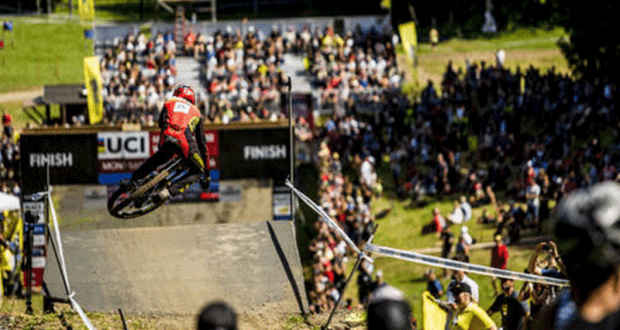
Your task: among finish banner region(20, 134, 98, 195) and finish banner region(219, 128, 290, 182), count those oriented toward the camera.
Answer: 2

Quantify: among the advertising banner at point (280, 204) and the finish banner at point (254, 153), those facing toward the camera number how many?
2

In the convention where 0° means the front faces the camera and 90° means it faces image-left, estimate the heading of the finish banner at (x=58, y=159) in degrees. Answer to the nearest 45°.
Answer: approximately 0°

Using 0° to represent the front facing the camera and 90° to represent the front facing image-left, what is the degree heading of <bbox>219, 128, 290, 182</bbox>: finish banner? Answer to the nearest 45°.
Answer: approximately 0°

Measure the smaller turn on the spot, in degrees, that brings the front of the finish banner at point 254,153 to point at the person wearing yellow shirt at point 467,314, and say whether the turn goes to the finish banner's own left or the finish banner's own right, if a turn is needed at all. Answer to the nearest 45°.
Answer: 0° — it already faces them
